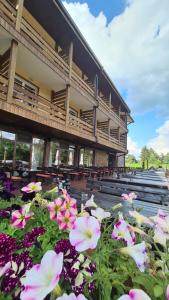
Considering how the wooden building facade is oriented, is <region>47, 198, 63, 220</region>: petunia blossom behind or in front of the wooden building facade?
in front

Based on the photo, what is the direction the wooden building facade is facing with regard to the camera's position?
facing the viewer and to the right of the viewer

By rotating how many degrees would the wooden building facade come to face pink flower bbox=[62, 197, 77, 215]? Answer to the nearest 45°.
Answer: approximately 45° to its right

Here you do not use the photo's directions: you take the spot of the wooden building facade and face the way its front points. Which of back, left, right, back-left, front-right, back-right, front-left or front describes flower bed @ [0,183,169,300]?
front-right

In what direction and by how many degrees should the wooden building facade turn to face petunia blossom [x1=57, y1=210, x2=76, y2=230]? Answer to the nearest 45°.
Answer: approximately 45° to its right

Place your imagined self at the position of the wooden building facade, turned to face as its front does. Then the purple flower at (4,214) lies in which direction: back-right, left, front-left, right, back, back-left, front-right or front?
front-right

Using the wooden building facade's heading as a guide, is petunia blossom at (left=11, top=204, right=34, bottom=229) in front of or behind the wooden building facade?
in front

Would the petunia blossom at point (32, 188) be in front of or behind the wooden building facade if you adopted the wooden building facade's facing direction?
in front
